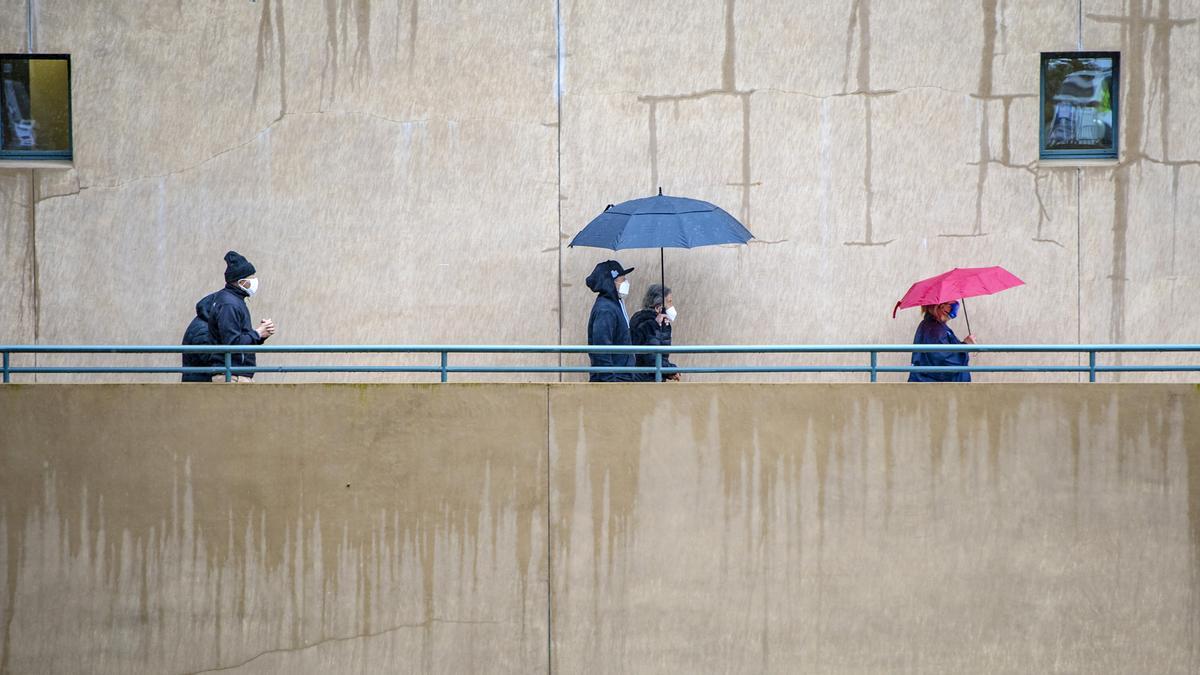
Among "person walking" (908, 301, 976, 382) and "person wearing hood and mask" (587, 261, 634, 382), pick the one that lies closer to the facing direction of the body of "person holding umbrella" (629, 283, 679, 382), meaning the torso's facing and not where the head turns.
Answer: the person walking

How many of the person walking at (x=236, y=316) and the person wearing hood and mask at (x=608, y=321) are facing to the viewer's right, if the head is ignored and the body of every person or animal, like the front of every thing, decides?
2

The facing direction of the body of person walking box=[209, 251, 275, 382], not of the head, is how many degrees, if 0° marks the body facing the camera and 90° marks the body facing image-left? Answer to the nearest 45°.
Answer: approximately 270°

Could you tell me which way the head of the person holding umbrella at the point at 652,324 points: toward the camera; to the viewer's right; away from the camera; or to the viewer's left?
to the viewer's right

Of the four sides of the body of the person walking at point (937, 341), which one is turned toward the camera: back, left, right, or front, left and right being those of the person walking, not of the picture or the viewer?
right

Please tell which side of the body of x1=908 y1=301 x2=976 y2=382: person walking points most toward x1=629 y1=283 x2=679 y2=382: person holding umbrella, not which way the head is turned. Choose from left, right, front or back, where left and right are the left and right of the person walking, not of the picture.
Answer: back

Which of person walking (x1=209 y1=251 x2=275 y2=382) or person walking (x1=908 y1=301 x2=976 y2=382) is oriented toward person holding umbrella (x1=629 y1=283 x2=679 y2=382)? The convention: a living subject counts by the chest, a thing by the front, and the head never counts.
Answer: person walking (x1=209 y1=251 x2=275 y2=382)

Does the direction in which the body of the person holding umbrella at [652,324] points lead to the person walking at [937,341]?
yes

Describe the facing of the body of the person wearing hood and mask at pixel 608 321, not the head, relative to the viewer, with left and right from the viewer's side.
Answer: facing to the right of the viewer

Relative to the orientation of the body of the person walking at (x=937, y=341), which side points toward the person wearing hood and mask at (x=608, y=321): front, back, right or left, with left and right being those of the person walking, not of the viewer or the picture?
back

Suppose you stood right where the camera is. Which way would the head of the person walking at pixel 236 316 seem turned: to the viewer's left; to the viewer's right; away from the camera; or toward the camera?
to the viewer's right

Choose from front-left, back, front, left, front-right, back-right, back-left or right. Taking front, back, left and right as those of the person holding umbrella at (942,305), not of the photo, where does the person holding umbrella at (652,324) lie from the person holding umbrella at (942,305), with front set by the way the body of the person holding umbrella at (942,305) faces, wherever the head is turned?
back

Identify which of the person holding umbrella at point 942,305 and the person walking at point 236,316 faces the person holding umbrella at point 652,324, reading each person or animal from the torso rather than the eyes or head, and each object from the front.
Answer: the person walking

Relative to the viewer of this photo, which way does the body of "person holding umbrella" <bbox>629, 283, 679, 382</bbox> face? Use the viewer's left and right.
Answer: facing to the right of the viewer

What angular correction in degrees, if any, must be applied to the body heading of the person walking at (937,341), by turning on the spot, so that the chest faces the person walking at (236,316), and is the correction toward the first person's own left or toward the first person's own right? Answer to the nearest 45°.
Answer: approximately 180°
